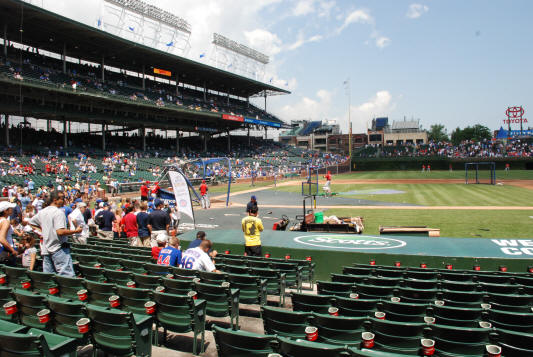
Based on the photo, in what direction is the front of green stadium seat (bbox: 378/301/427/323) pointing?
away from the camera

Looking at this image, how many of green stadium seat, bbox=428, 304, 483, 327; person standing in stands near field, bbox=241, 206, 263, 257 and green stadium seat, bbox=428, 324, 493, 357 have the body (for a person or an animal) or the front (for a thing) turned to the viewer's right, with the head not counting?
0

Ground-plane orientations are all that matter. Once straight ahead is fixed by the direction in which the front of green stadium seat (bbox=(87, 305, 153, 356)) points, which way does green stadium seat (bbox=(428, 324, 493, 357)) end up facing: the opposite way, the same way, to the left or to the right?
the same way

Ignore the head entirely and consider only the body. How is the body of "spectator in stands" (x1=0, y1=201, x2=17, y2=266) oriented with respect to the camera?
to the viewer's right

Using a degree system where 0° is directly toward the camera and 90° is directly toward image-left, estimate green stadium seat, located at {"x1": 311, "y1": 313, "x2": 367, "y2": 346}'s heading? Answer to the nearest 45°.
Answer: approximately 180°

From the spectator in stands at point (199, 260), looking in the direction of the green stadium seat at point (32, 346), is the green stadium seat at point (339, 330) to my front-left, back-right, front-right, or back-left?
front-left

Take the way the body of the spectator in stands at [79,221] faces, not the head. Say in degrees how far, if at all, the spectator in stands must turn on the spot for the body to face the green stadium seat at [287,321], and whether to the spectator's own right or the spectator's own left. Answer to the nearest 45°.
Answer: approximately 90° to the spectator's own right

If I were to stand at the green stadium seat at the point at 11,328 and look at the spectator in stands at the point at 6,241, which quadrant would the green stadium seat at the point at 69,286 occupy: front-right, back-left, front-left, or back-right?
front-right

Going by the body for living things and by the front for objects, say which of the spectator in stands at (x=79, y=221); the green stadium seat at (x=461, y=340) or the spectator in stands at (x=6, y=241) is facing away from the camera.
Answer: the green stadium seat

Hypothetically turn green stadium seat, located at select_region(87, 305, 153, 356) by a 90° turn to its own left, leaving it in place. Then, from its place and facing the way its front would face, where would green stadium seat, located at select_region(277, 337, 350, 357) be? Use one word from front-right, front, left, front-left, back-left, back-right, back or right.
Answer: back
